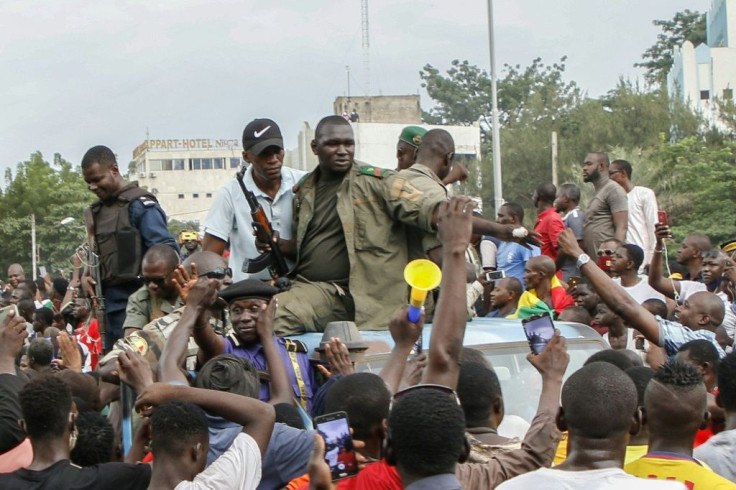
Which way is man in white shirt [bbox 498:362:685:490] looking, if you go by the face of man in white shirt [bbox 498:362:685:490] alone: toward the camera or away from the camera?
away from the camera

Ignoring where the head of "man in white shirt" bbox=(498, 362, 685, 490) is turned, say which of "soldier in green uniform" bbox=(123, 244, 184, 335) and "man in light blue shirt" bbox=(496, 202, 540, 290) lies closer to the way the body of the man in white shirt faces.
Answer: the man in light blue shirt

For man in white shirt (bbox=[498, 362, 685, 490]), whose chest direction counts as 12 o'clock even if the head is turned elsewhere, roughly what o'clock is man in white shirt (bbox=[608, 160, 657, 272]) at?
man in white shirt (bbox=[608, 160, 657, 272]) is roughly at 12 o'clock from man in white shirt (bbox=[498, 362, 685, 490]).

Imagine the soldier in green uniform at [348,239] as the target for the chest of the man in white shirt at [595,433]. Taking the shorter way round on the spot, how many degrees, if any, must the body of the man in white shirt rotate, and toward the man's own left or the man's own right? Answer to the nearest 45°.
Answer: approximately 45° to the man's own left

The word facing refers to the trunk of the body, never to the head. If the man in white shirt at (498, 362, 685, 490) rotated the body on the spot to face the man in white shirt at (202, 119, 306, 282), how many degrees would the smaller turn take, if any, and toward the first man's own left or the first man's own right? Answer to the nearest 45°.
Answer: approximately 45° to the first man's own left

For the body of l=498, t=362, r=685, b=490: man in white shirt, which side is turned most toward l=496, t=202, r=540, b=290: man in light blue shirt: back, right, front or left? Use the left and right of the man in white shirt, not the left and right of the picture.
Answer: front

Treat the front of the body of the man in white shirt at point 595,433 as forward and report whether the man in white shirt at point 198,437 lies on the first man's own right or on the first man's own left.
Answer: on the first man's own left

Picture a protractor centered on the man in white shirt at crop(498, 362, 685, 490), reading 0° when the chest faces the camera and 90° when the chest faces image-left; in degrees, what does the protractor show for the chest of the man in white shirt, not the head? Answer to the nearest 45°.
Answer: approximately 180°

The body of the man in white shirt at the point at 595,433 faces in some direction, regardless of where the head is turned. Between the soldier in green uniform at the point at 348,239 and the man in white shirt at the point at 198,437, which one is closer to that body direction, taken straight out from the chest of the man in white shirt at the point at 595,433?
the soldier in green uniform

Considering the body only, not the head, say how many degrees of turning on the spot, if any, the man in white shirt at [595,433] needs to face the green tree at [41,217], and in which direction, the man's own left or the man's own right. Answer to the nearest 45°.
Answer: approximately 45° to the man's own left

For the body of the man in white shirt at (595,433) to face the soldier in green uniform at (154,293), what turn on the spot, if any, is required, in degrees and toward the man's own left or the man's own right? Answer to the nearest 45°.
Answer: approximately 45° to the man's own left

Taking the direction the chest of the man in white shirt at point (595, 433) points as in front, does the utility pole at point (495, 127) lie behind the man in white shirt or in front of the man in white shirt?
in front

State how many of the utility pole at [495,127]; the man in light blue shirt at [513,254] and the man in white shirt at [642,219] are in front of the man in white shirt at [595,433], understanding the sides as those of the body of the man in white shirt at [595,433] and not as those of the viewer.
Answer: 3
